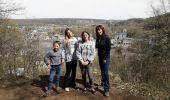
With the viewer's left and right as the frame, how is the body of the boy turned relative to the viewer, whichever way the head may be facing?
facing the viewer

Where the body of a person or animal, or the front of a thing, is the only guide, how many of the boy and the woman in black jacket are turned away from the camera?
0

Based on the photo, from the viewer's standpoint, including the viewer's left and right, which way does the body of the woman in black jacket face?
facing the viewer and to the left of the viewer

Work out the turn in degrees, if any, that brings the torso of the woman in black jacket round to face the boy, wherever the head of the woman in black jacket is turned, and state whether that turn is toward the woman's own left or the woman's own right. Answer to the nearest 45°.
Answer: approximately 45° to the woman's own right

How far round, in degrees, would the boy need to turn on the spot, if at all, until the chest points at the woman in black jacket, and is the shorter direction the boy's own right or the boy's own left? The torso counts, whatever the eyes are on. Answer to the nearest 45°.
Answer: approximately 90° to the boy's own left
